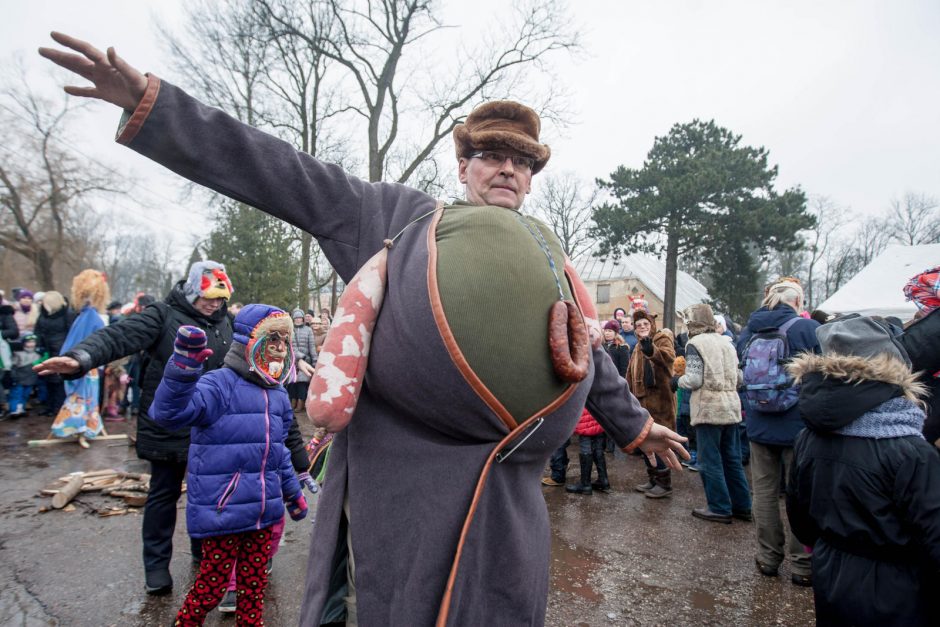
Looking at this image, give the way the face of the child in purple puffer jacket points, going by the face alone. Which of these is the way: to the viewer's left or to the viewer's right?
to the viewer's right

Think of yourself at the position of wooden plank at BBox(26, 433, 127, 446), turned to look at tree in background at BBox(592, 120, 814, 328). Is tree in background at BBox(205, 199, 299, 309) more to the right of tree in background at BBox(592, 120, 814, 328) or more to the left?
left

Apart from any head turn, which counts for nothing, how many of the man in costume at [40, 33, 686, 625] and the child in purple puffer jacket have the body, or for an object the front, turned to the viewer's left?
0

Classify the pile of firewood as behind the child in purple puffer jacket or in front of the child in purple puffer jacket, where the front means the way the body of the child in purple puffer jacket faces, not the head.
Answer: behind

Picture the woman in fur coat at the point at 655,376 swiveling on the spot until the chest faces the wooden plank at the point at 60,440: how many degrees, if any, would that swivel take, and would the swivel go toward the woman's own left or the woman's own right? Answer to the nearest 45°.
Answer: approximately 45° to the woman's own right

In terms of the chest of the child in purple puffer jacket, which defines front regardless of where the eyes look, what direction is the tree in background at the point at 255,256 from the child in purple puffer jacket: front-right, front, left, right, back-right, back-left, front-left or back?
back-left

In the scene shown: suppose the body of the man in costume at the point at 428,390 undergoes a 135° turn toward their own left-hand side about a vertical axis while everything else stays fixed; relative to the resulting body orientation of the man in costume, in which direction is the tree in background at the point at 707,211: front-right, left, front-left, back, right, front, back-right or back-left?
front-right

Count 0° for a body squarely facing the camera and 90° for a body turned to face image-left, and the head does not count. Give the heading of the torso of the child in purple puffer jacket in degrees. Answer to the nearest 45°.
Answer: approximately 315°

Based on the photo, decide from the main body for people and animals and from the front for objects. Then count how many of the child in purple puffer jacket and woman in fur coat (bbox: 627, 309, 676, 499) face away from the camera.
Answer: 0

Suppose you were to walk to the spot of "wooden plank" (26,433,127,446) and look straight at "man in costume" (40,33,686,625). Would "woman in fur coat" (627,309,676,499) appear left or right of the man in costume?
left

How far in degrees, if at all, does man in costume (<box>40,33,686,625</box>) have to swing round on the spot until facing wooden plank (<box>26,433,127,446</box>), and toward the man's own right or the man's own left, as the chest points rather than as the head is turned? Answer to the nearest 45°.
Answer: approximately 180°
